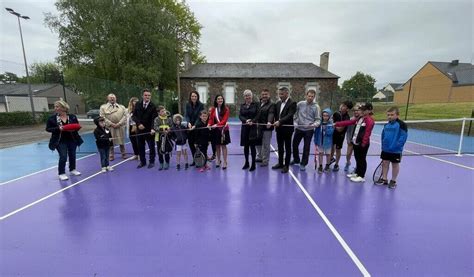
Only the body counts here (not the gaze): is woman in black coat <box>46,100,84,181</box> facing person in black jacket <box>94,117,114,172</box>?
no

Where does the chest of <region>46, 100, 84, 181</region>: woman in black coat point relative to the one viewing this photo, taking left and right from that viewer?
facing the viewer and to the right of the viewer

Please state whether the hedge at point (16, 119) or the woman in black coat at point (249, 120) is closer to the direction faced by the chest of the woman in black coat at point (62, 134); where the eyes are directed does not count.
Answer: the woman in black coat

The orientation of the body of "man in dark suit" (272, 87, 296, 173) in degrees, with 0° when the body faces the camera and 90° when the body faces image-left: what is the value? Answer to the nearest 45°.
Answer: approximately 45°

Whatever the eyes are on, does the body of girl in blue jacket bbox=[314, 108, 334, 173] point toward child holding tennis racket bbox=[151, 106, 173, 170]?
no

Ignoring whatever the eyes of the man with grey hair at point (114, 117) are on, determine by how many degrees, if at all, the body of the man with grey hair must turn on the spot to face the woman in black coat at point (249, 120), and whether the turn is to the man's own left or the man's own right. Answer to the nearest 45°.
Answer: approximately 45° to the man's own left

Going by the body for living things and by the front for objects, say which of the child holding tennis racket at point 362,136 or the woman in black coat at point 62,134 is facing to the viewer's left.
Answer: the child holding tennis racket

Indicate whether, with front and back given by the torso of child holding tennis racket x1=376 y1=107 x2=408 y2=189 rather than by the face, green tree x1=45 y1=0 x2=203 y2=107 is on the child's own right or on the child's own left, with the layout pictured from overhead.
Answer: on the child's own right

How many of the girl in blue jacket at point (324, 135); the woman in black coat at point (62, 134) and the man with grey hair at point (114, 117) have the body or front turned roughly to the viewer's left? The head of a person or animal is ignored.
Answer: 0

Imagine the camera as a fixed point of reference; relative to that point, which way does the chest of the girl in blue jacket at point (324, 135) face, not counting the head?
toward the camera

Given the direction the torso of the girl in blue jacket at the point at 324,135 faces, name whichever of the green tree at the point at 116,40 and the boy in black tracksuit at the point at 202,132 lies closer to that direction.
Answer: the boy in black tracksuit

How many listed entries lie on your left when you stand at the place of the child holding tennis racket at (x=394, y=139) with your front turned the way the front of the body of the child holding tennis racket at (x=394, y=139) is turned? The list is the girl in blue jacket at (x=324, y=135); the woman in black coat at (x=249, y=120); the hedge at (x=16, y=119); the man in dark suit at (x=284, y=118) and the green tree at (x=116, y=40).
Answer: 0

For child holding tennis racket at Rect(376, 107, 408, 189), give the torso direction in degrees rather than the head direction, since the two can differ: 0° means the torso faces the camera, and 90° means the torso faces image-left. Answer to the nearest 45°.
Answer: approximately 45°
